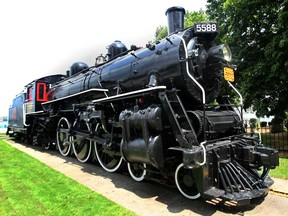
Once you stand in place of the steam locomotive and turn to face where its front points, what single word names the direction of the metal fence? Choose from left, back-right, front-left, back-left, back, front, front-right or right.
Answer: left

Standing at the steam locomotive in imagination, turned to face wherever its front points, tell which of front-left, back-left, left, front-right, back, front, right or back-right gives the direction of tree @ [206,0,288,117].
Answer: left

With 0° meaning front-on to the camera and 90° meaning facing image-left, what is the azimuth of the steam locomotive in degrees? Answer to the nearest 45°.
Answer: approximately 315°
